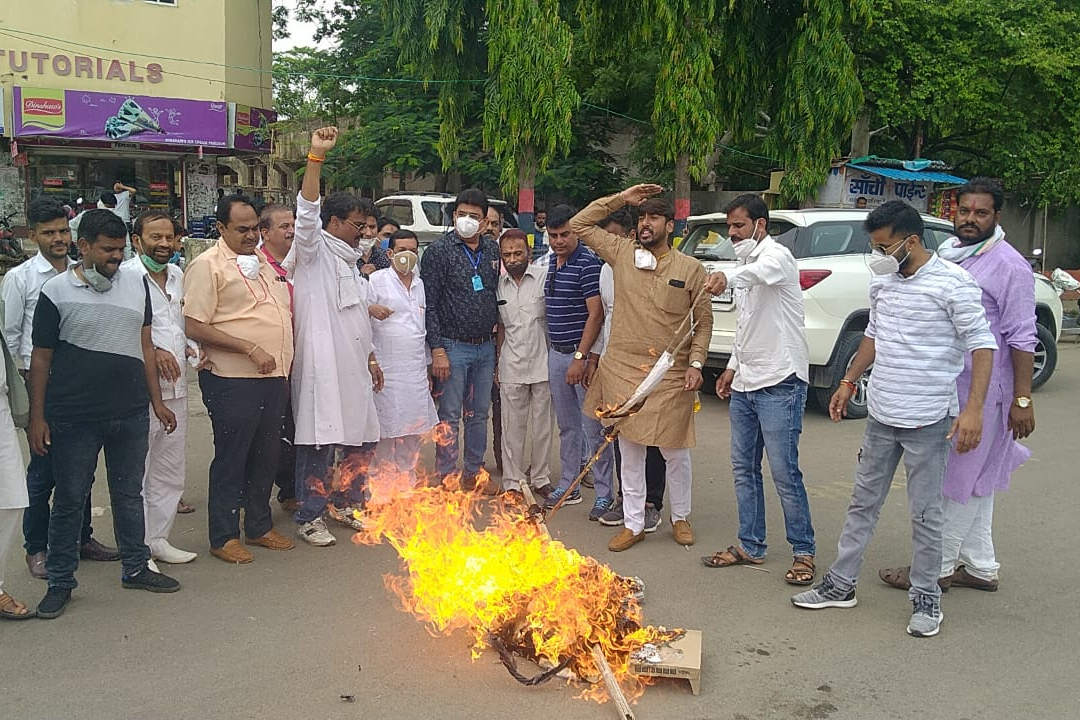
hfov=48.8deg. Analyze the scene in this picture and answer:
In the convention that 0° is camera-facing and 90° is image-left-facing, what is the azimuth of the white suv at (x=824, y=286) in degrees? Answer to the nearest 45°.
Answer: approximately 225°

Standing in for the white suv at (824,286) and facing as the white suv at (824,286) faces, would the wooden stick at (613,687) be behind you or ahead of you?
behind
